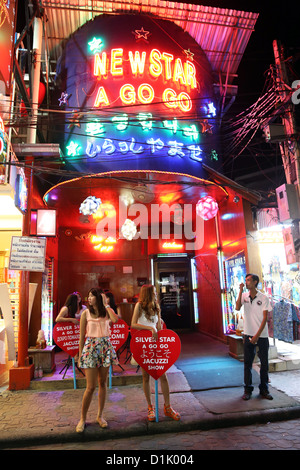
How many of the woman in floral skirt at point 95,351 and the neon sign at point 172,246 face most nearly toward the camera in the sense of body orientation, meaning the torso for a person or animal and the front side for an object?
2

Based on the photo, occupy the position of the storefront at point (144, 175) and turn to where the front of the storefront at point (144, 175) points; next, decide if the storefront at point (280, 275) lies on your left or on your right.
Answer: on your left

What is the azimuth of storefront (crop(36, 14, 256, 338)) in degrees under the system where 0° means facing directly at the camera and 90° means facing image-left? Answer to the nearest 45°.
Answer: approximately 0°

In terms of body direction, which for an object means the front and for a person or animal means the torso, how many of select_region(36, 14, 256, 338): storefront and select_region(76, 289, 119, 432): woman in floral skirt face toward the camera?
2

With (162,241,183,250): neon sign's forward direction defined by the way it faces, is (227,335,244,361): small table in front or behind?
in front

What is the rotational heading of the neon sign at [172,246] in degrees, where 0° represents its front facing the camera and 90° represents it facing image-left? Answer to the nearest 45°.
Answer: approximately 0°
